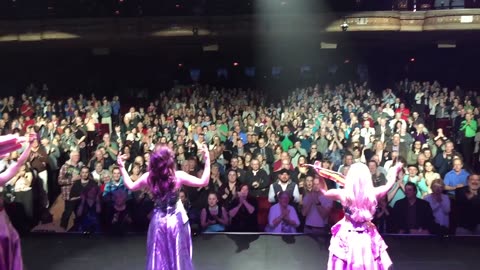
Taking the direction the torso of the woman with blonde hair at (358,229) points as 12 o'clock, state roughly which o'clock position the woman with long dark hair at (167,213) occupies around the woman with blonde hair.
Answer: The woman with long dark hair is roughly at 9 o'clock from the woman with blonde hair.

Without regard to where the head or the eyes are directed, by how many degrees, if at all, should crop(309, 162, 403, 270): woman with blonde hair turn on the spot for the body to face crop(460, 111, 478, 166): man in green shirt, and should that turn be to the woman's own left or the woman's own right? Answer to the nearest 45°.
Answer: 0° — they already face them

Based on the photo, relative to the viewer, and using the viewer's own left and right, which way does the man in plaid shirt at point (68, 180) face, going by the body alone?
facing the viewer and to the right of the viewer

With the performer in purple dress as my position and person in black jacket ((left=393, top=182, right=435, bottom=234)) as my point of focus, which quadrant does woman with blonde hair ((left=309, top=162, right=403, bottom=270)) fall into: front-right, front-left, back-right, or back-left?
front-right

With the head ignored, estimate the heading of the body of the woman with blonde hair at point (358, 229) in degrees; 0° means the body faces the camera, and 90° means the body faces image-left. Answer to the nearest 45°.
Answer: approximately 180°

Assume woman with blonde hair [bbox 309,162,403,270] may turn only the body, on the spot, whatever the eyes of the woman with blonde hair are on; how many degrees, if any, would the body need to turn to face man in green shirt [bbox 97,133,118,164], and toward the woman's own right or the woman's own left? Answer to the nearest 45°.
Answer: approximately 45° to the woman's own left

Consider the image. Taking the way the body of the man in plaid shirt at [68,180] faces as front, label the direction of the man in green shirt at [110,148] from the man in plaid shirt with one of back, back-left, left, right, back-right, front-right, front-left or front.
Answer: left

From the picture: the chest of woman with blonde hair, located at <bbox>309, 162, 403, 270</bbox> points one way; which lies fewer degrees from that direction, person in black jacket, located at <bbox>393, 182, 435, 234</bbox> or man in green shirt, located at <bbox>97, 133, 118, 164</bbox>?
the person in black jacket

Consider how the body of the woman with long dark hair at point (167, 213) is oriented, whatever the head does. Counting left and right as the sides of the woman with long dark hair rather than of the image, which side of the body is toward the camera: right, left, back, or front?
back

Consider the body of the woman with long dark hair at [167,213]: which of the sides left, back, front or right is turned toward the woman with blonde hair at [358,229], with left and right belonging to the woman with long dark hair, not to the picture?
right

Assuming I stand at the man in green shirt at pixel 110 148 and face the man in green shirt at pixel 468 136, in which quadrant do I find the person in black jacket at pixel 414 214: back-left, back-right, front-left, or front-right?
front-right

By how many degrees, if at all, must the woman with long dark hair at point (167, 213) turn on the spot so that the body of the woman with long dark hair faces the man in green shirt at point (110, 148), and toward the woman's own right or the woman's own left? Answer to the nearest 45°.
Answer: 0° — they already face them

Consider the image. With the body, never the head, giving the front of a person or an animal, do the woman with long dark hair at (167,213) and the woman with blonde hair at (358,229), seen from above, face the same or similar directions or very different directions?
same or similar directions

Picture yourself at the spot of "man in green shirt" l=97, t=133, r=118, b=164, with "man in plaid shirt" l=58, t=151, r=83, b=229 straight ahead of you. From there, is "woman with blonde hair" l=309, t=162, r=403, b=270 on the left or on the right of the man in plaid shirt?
left

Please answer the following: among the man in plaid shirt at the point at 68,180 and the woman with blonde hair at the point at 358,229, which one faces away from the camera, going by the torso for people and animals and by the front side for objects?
the woman with blonde hair

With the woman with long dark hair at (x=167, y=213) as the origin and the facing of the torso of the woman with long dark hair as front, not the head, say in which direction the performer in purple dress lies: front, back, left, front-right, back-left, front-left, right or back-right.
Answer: left

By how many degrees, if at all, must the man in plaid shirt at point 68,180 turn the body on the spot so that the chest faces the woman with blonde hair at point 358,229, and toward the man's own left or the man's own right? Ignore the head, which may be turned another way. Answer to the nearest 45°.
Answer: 0° — they already face them

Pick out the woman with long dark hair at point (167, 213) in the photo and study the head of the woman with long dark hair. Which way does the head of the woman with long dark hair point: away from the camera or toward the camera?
away from the camera

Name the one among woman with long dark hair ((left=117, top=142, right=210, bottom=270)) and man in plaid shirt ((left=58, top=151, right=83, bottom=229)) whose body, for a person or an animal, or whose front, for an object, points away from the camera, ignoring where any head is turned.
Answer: the woman with long dark hair
